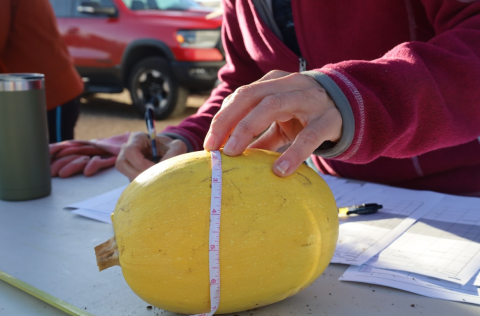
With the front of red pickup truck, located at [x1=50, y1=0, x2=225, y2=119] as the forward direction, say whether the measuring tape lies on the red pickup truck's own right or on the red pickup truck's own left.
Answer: on the red pickup truck's own right

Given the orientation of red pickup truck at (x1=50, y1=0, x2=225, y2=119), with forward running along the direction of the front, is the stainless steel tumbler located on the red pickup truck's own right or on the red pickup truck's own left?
on the red pickup truck's own right

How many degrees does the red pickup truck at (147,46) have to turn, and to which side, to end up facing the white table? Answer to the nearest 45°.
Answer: approximately 45° to its right

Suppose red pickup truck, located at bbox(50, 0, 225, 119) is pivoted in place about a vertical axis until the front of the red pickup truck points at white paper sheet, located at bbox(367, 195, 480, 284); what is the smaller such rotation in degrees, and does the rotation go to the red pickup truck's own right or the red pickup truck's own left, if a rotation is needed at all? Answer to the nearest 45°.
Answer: approximately 45° to the red pickup truck's own right

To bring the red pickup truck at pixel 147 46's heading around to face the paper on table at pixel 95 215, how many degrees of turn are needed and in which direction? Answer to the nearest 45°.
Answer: approximately 45° to its right

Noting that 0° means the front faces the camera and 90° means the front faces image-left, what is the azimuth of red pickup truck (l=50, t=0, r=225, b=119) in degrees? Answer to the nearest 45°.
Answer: approximately 315°

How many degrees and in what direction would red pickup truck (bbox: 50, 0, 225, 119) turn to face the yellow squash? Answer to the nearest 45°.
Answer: approximately 45° to its right
